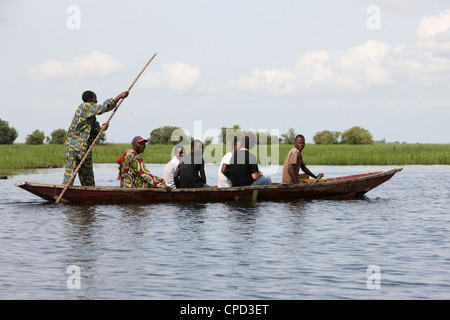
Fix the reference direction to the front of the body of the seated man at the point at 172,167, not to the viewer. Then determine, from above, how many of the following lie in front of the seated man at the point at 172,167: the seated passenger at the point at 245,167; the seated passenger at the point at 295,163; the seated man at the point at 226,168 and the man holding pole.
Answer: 3

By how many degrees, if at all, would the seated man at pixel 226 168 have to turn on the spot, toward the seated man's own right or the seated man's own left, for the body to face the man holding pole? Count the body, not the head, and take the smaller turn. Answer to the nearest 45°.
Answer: approximately 180°

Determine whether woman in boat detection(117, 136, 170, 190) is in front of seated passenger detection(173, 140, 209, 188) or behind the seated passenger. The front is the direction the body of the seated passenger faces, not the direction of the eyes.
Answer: behind

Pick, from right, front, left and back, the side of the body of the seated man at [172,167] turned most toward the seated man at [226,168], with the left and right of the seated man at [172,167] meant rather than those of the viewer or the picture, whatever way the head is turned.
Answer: front

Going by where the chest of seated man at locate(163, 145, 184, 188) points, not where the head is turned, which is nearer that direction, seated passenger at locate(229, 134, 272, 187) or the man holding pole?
the seated passenger

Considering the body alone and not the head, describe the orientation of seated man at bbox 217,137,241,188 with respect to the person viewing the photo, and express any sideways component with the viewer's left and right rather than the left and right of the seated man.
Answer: facing to the right of the viewer

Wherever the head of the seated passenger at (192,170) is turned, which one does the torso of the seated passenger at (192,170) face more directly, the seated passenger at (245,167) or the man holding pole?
the seated passenger

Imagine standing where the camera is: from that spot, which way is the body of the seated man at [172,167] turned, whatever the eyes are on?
to the viewer's right

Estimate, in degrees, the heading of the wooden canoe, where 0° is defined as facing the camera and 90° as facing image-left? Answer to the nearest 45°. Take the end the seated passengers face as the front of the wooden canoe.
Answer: approximately 270°

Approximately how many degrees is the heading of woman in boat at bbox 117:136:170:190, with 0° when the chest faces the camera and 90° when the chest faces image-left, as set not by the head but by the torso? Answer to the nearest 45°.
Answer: approximately 270°

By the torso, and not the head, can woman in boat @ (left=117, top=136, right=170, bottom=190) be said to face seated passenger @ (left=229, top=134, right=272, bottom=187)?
yes

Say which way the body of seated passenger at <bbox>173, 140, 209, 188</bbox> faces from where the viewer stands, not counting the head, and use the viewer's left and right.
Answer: facing away from the viewer and to the right of the viewer
